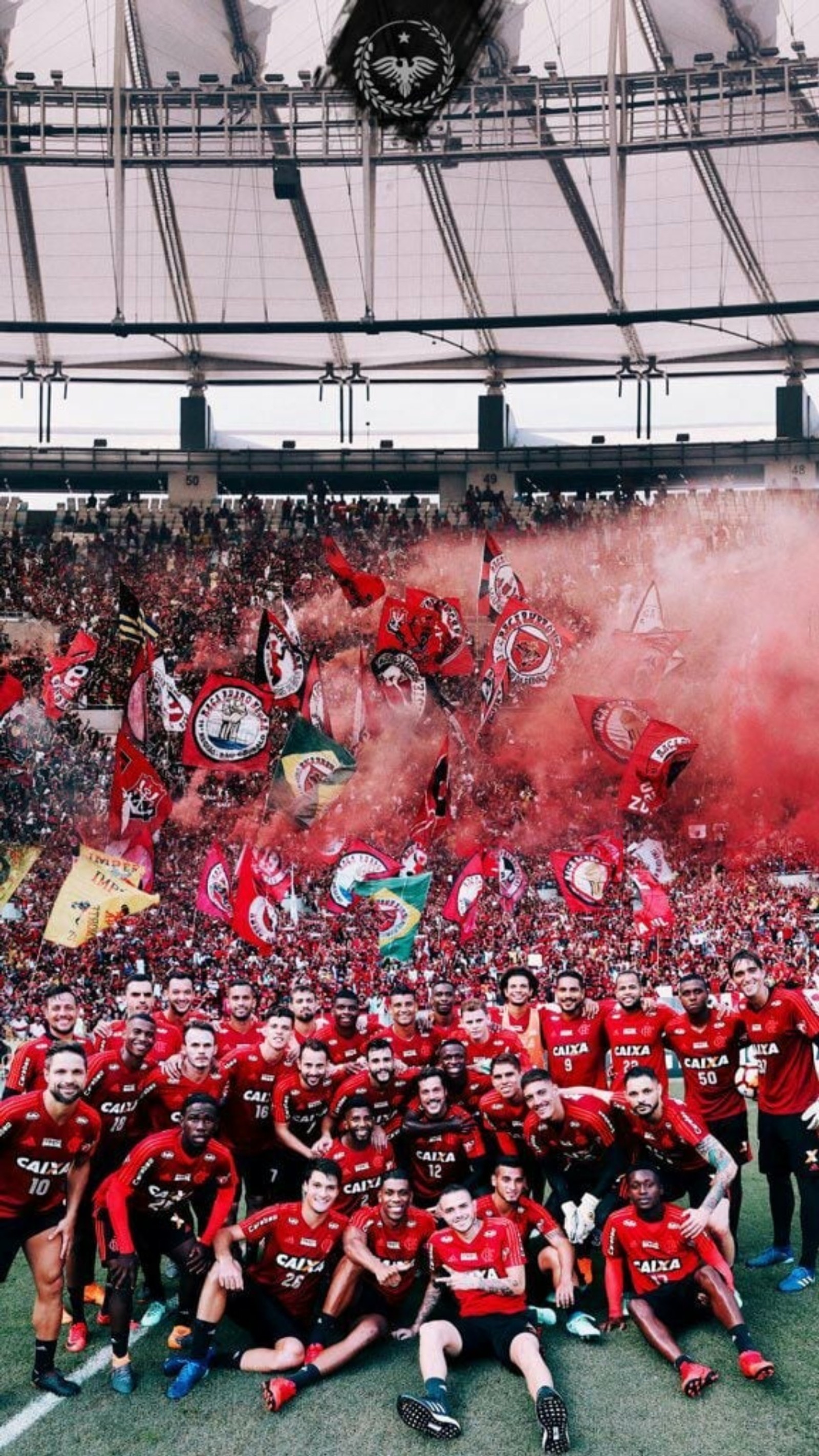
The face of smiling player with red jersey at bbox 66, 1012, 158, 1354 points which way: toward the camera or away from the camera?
toward the camera

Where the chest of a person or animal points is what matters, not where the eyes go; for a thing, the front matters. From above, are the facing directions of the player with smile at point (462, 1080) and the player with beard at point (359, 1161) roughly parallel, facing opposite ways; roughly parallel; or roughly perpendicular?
roughly parallel

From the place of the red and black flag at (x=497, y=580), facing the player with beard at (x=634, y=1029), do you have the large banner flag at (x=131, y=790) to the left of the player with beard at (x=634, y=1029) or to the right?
right

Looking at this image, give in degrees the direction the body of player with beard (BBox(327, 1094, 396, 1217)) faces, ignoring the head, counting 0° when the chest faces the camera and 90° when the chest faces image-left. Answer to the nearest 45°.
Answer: approximately 0°

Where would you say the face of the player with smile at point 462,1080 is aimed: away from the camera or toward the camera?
toward the camera

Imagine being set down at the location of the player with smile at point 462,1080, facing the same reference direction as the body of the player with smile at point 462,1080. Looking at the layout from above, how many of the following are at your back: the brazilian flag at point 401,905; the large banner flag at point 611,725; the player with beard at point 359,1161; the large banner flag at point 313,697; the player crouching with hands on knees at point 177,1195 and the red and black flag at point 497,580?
4

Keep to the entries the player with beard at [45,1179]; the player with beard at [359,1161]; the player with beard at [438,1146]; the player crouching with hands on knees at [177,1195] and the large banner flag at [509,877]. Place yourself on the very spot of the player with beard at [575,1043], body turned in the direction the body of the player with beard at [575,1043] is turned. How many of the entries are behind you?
1

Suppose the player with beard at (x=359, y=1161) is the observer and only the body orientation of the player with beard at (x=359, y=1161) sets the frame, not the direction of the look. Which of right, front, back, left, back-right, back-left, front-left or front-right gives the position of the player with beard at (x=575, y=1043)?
back-left

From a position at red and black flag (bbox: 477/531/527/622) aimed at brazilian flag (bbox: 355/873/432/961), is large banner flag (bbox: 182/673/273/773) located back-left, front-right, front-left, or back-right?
front-right

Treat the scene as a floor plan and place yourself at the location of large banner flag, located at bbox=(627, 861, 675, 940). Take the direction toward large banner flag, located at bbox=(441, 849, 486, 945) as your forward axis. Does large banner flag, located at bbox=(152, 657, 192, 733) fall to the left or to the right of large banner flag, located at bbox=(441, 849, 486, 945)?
right

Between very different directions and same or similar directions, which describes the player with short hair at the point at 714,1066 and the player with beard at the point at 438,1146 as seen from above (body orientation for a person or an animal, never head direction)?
same or similar directions

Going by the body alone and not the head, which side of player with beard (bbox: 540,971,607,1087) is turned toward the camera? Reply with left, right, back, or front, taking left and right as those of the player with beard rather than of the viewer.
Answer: front

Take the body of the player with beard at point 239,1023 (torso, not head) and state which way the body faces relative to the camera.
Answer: toward the camera

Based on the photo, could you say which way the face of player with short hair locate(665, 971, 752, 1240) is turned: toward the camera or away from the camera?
toward the camera

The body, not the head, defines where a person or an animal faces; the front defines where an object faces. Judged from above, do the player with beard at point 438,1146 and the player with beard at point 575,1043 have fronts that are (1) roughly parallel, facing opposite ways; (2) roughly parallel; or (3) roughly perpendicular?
roughly parallel

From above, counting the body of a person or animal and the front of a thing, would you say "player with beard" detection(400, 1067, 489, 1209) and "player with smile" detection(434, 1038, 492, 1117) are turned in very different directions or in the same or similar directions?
same or similar directions

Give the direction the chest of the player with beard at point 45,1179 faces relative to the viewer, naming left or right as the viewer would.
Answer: facing the viewer
